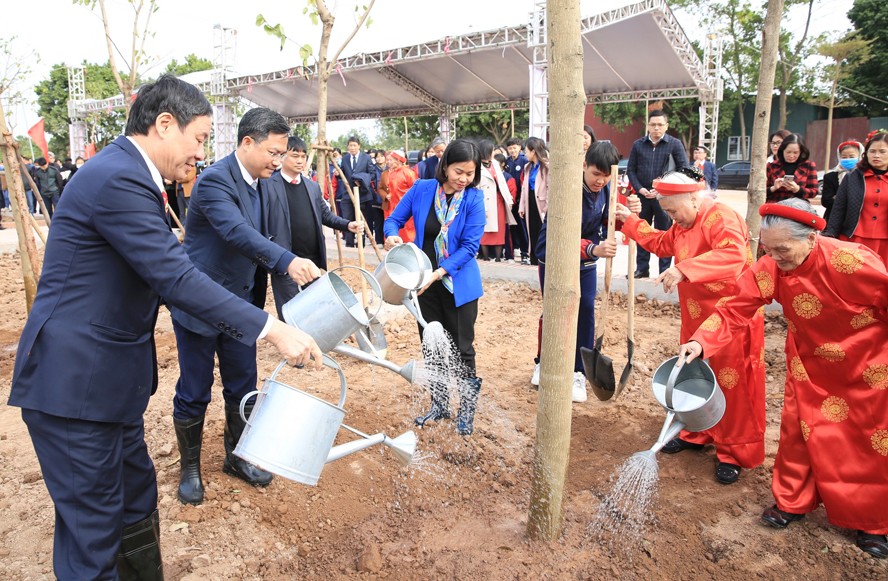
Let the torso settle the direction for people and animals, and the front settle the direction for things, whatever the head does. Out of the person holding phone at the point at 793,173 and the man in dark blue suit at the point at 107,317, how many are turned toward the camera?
1

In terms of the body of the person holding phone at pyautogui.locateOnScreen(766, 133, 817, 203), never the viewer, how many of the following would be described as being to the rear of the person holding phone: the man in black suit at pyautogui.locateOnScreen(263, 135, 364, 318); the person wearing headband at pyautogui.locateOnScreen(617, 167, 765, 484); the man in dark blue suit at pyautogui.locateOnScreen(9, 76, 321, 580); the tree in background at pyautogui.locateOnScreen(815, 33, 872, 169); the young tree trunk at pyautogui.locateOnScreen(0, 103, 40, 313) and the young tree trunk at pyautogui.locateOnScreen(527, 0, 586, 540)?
1

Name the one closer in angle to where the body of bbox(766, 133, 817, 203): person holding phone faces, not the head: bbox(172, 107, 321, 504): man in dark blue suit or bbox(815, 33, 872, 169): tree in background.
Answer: the man in dark blue suit

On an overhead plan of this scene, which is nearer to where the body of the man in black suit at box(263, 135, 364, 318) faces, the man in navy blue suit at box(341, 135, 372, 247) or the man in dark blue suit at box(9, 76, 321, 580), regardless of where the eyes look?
the man in dark blue suit

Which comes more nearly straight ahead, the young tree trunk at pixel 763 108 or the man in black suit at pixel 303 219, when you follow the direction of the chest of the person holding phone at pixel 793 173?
the young tree trunk

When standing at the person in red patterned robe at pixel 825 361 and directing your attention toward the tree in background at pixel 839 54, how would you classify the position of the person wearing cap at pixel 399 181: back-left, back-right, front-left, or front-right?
front-left

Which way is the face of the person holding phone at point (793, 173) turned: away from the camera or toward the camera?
toward the camera

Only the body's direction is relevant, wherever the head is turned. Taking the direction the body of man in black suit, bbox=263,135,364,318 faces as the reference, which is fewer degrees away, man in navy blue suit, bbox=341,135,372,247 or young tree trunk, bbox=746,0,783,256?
the young tree trunk

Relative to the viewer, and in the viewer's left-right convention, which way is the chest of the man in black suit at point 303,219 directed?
facing the viewer and to the right of the viewer

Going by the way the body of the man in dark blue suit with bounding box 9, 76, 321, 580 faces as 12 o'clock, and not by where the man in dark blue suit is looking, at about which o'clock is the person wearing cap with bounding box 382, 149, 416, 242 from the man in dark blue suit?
The person wearing cap is roughly at 10 o'clock from the man in dark blue suit.

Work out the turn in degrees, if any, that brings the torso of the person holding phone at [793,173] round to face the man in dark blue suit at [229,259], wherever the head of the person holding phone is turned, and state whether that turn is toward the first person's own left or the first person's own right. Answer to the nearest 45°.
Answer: approximately 45° to the first person's own right

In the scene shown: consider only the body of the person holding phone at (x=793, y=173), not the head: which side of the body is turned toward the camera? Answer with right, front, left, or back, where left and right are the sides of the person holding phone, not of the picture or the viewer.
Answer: front

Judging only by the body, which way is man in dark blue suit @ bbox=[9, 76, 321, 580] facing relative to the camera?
to the viewer's right

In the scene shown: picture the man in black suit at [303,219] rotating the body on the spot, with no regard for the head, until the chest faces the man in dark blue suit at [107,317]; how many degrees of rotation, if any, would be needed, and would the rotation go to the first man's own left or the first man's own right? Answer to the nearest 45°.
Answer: approximately 45° to the first man's own right
